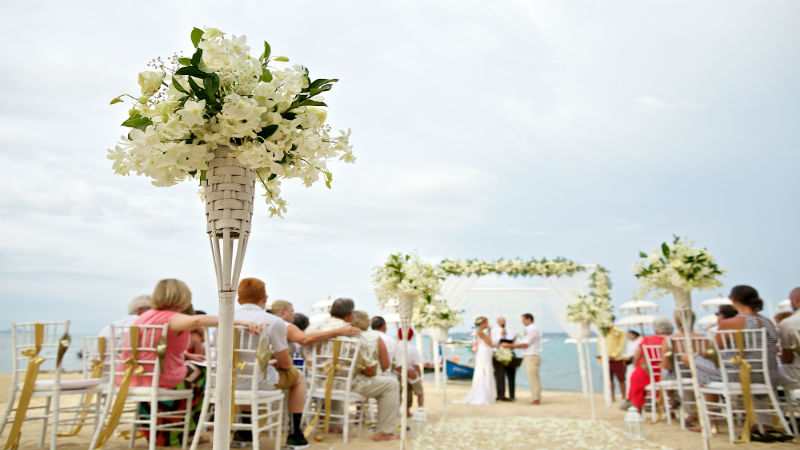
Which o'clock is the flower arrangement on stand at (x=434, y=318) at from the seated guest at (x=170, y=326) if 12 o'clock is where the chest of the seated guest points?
The flower arrangement on stand is roughly at 12 o'clock from the seated guest.

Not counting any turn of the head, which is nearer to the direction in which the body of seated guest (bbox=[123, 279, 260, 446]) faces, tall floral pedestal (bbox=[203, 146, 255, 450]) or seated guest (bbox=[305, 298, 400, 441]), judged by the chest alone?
the seated guest

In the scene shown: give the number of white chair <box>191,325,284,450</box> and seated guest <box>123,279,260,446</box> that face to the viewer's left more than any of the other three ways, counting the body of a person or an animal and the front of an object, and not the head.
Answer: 0

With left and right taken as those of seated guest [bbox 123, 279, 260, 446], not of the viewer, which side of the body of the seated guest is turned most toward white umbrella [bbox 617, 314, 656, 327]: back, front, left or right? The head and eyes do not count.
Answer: front

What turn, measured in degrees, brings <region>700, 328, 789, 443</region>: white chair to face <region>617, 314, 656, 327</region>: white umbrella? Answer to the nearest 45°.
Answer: approximately 45° to its right

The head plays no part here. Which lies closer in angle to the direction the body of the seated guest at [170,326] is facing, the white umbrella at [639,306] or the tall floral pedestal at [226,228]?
the white umbrella

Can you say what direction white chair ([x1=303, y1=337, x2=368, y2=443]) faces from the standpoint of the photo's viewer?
facing away from the viewer and to the right of the viewer

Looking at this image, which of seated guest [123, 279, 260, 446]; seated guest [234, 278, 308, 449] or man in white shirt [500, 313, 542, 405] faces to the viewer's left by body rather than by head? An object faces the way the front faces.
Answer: the man in white shirt

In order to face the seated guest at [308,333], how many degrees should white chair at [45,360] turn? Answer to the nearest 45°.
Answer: approximately 45° to its right

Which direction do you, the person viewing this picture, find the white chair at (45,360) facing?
facing away from the viewer and to the right of the viewer

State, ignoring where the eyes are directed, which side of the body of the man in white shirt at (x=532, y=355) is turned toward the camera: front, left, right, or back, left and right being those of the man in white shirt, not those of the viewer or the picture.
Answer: left

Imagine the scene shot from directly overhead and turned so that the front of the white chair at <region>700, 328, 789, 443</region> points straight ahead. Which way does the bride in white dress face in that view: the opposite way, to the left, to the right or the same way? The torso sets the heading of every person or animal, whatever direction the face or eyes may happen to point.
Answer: to the right

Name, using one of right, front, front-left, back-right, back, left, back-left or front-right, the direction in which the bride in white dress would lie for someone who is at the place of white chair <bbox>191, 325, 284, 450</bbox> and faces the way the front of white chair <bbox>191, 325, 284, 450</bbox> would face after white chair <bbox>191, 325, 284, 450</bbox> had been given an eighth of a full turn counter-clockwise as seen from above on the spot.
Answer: front-right

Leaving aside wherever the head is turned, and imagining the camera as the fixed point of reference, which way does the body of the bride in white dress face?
to the viewer's right

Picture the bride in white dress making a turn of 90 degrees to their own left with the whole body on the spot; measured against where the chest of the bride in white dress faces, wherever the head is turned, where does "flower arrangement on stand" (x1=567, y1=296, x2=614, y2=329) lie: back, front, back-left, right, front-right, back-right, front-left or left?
back-right

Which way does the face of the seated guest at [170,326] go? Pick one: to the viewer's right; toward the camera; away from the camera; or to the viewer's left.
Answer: away from the camera

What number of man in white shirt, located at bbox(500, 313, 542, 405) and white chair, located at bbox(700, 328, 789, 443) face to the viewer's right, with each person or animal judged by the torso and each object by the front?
0
